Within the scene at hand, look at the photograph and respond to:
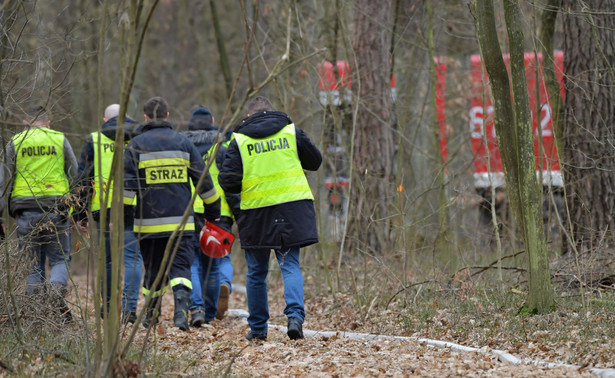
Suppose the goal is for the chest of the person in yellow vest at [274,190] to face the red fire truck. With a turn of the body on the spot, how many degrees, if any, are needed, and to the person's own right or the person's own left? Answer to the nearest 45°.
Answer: approximately 45° to the person's own right

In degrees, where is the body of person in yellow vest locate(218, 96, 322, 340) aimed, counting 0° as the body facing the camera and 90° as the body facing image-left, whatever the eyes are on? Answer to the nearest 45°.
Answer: approximately 180°

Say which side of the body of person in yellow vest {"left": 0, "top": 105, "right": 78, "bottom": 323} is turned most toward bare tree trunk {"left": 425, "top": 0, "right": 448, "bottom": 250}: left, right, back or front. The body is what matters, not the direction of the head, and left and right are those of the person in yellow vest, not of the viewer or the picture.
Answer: right

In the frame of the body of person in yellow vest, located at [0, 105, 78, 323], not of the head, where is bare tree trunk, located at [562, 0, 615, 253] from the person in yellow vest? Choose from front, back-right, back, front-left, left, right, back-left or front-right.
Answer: right

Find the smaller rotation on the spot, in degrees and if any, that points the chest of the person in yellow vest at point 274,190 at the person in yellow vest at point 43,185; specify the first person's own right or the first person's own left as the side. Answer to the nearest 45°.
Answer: approximately 45° to the first person's own left

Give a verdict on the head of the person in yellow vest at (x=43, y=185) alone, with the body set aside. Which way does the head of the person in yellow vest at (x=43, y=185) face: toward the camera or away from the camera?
away from the camera

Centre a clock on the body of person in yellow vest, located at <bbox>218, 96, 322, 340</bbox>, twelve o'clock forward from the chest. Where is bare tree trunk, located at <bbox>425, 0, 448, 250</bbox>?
The bare tree trunk is roughly at 1 o'clock from the person in yellow vest.

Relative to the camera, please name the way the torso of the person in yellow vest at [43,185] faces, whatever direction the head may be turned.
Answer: away from the camera

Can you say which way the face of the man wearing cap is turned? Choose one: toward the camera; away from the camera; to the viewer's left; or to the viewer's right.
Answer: away from the camera

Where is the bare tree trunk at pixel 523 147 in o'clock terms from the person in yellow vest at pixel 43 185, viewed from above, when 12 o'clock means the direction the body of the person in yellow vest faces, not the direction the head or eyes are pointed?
The bare tree trunk is roughly at 4 o'clock from the person in yellow vest.

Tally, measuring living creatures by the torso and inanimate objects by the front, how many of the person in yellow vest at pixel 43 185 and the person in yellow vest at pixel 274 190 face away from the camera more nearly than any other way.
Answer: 2

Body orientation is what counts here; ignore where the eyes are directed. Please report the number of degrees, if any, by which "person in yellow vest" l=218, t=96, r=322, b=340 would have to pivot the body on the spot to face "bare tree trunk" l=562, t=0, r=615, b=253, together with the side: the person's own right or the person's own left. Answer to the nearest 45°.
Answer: approximately 45° to the person's own right
